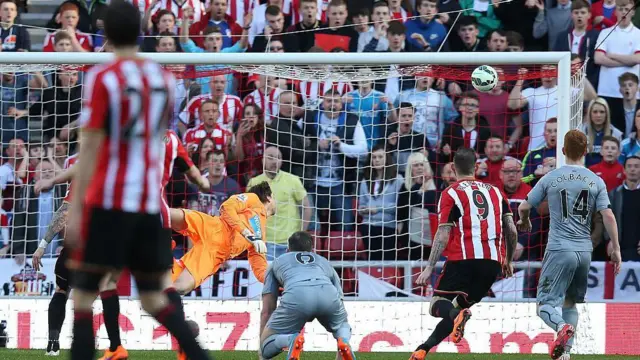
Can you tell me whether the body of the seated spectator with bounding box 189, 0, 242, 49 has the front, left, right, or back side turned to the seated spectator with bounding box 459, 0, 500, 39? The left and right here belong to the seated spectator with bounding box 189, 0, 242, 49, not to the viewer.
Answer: left

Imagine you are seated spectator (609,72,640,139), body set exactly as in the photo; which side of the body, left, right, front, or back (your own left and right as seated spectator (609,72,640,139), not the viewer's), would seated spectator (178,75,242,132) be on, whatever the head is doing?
right

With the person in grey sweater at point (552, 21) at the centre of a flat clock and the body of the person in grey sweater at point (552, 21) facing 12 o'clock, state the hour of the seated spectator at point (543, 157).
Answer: the seated spectator at point (543, 157) is roughly at 12 o'clock from the person in grey sweater at point (552, 21).

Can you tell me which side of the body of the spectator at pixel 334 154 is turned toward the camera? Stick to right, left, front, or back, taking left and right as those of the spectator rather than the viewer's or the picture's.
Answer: front

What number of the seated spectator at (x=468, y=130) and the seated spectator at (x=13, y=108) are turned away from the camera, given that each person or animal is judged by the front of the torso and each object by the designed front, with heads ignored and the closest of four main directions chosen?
0

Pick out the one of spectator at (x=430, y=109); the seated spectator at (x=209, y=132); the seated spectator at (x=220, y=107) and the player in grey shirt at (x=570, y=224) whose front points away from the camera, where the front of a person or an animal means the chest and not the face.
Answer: the player in grey shirt

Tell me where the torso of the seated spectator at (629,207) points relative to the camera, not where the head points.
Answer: toward the camera

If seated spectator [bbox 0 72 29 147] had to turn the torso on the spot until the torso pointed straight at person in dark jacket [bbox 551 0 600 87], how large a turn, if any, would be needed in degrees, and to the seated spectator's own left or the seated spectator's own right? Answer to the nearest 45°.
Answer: approximately 90° to the seated spectator's own left

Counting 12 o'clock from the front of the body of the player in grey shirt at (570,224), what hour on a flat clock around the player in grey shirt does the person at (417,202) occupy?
The person is roughly at 11 o'clock from the player in grey shirt.

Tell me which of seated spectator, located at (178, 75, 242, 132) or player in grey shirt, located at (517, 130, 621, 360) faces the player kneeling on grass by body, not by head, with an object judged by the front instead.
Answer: the seated spectator

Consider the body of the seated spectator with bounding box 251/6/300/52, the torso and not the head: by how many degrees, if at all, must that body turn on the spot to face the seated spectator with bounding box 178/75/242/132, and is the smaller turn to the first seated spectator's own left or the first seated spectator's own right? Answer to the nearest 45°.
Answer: approximately 45° to the first seated spectator's own right

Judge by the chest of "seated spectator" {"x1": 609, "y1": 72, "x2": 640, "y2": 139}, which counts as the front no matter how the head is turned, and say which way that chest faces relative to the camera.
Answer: toward the camera

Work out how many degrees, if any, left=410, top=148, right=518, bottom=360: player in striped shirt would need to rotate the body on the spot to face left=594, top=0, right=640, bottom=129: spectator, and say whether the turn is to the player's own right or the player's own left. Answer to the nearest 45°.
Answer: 0° — they already face them
